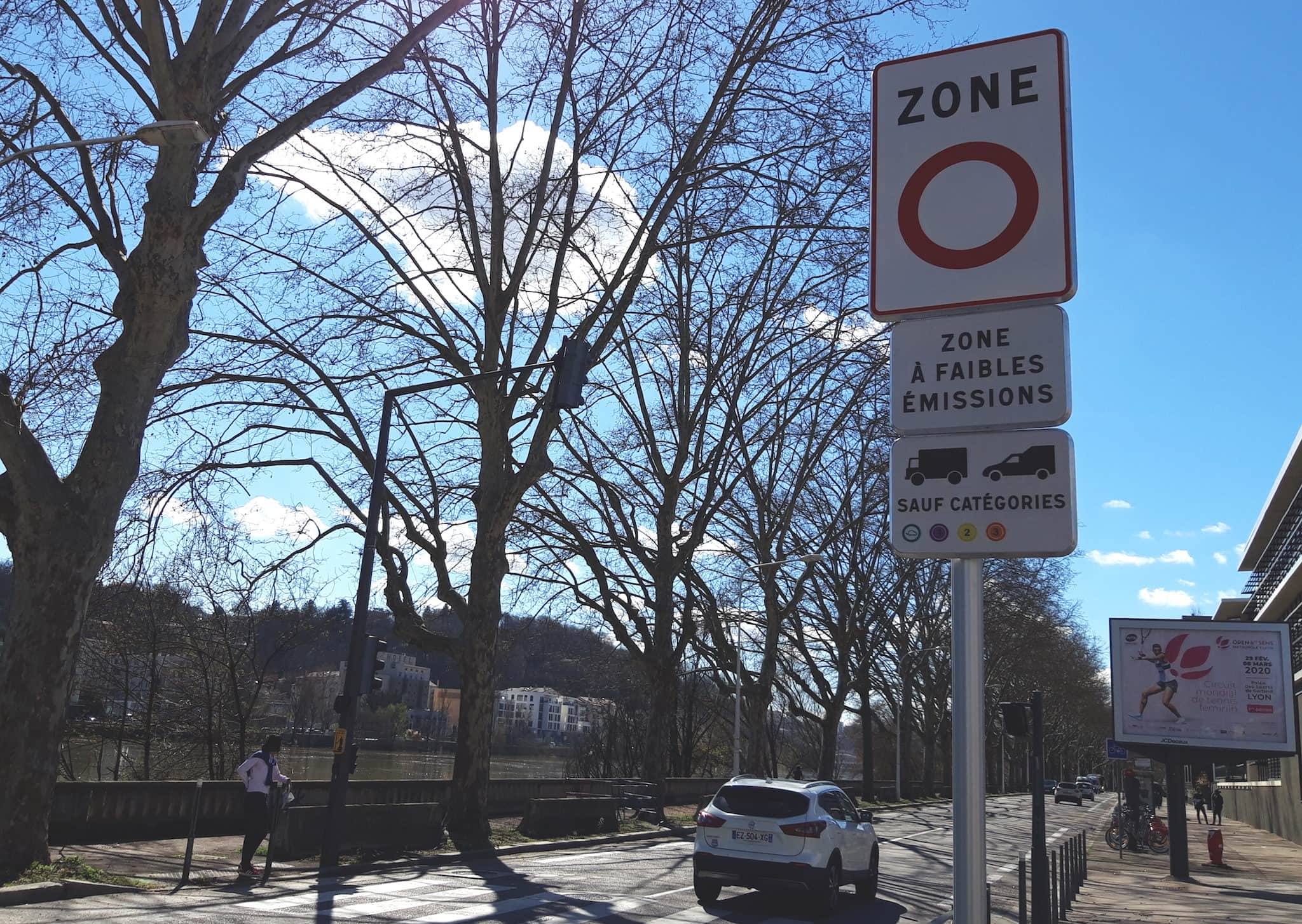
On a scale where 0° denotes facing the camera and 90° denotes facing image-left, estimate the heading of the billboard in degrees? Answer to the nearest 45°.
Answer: approximately 0°

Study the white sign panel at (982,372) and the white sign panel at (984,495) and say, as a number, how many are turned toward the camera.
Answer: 2

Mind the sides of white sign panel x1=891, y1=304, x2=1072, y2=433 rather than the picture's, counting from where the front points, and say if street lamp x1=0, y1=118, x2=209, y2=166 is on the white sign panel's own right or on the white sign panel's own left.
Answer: on the white sign panel's own right

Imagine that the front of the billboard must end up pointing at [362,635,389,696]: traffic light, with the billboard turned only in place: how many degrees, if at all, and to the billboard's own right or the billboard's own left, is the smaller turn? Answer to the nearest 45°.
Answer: approximately 45° to the billboard's own right

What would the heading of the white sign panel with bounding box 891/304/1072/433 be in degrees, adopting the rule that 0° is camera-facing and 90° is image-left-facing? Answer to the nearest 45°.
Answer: approximately 0°
